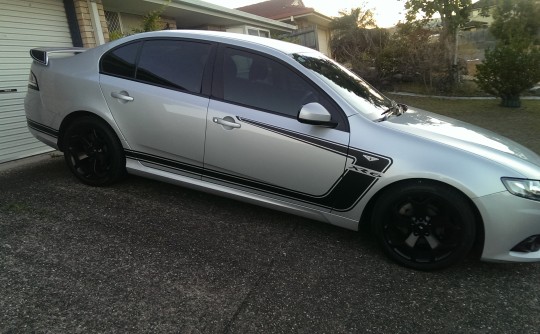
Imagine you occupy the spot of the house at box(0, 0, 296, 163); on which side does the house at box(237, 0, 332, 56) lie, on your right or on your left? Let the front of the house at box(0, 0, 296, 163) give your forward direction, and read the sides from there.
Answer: on your left

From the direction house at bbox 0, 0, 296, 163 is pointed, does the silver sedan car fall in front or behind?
in front

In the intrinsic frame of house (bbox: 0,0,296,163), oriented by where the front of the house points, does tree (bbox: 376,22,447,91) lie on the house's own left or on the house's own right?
on the house's own left

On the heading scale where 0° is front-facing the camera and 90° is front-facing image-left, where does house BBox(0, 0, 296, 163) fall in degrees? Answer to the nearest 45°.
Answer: approximately 315°

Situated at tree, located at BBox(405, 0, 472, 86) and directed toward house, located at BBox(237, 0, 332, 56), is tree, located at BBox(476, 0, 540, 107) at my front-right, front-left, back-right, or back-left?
back-left

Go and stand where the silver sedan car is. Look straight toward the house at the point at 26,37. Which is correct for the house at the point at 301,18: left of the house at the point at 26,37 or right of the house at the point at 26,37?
right

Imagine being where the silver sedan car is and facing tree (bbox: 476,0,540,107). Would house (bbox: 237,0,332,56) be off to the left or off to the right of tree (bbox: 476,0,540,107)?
left

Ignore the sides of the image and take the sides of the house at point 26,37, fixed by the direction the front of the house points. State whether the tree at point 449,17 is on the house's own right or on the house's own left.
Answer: on the house's own left

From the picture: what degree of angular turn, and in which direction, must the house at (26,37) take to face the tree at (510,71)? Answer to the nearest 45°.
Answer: approximately 45° to its left

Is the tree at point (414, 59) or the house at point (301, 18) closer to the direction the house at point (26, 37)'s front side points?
the tree
